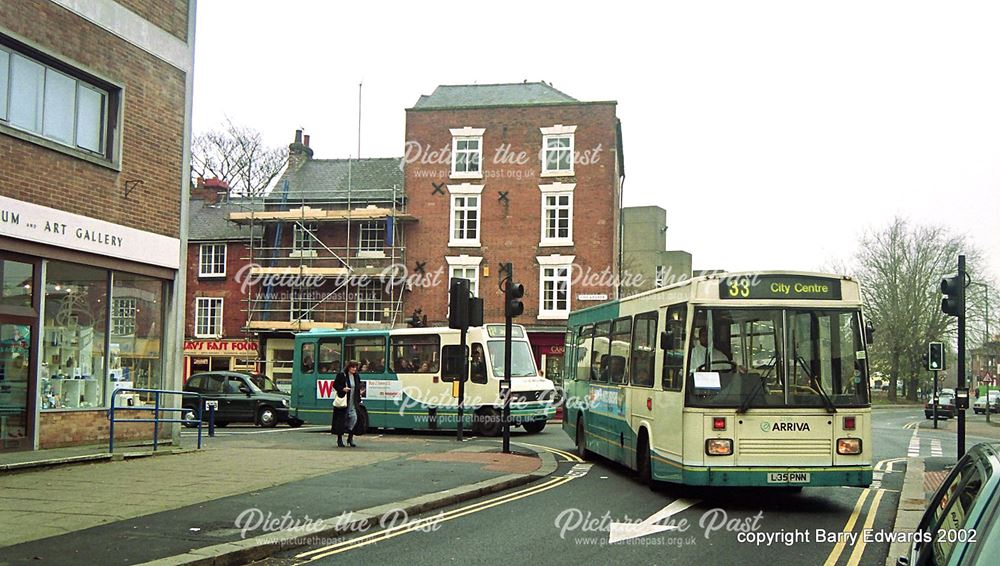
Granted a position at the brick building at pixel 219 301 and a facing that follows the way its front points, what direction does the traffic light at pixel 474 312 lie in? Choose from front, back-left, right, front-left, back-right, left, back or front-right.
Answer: front

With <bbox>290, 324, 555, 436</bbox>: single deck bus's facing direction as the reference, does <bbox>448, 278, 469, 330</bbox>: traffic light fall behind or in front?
in front

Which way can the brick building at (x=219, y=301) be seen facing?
toward the camera

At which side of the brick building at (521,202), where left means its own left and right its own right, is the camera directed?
front

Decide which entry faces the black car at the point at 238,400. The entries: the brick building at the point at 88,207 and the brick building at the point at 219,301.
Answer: the brick building at the point at 219,301

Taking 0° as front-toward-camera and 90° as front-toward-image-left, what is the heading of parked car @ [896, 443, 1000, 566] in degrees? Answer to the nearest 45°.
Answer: approximately 45°

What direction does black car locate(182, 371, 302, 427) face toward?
to the viewer's right

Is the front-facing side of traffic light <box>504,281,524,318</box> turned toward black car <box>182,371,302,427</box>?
no

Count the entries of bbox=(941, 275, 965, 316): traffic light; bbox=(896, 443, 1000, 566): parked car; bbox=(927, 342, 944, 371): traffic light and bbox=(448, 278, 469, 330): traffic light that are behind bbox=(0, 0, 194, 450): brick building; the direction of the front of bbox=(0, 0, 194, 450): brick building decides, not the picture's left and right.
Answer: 0

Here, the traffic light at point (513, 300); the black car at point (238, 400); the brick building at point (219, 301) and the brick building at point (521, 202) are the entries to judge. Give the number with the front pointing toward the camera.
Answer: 2

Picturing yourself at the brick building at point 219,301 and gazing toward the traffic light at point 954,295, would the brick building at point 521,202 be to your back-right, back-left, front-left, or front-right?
front-left

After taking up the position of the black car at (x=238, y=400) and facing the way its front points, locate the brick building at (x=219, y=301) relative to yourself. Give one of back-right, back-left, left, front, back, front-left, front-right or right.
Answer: left

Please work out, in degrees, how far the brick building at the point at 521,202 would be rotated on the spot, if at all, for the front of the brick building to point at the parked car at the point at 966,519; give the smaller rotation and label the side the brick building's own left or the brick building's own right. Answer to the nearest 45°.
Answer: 0° — it already faces it

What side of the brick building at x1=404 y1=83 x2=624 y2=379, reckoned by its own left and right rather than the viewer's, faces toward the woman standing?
front

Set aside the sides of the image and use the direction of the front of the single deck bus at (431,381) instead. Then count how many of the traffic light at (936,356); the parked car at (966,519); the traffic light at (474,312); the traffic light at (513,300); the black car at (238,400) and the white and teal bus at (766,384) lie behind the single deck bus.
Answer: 1

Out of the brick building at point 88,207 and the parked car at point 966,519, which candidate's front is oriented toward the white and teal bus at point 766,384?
the brick building
